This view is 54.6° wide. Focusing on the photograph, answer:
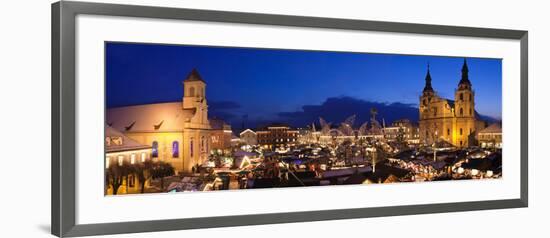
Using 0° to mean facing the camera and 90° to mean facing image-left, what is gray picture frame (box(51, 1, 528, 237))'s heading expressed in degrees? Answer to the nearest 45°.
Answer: approximately 315°
